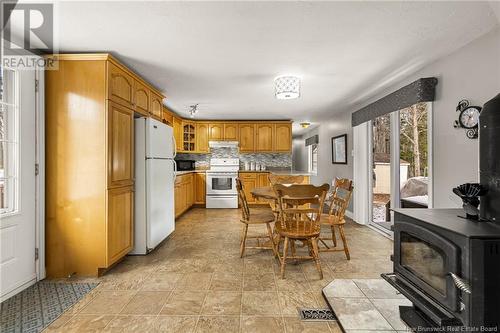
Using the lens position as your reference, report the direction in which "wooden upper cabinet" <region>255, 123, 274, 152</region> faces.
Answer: facing the viewer

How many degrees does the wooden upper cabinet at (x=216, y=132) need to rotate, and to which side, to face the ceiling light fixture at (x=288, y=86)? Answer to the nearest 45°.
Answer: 0° — it already faces it

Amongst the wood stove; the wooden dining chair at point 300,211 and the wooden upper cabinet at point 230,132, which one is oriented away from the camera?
the wooden dining chair

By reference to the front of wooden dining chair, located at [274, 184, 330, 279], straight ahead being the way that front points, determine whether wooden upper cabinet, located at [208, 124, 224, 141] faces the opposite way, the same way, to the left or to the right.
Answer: the opposite way

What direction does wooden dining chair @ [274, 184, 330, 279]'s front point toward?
away from the camera

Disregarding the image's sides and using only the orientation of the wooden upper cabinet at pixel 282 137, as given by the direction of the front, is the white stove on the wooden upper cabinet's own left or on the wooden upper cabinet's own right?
on the wooden upper cabinet's own right

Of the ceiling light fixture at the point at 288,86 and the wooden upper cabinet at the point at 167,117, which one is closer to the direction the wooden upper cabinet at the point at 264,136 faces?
the ceiling light fixture

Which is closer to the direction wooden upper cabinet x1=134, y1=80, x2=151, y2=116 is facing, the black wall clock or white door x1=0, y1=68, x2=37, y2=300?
the black wall clock

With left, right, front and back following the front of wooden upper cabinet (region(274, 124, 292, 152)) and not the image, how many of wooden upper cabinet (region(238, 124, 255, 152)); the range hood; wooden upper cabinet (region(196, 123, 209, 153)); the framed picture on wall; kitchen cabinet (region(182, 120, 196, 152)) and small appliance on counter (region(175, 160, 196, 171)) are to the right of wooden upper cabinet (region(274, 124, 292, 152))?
5

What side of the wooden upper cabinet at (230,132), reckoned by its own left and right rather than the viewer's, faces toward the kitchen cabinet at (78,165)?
front

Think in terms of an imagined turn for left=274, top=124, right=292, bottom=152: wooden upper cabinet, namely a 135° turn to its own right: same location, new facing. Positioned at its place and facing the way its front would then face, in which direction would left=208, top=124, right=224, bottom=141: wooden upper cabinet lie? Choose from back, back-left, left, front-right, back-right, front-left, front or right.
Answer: front-left

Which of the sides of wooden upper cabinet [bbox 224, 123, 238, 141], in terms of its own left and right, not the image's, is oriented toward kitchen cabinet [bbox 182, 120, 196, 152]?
right

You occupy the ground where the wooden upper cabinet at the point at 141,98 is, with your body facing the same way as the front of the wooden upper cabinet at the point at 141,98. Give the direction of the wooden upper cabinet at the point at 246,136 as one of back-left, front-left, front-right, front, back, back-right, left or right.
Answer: left

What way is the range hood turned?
toward the camera

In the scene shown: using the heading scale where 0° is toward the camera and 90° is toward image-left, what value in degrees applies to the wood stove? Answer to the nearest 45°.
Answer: approximately 45°

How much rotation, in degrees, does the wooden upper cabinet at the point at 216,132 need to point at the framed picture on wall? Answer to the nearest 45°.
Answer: approximately 45° to its left

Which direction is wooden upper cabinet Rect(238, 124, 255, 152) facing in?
toward the camera
